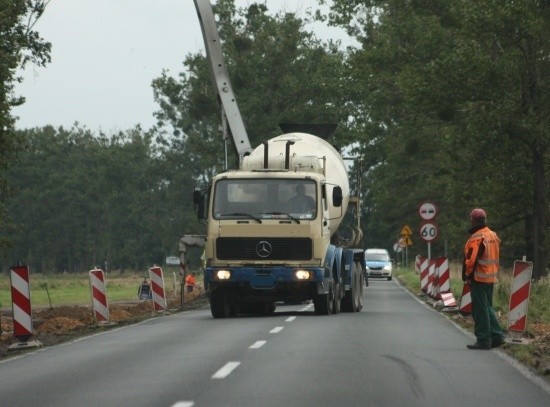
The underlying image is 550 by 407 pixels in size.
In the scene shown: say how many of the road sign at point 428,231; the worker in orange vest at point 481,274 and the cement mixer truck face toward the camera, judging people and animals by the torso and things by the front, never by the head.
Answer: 2

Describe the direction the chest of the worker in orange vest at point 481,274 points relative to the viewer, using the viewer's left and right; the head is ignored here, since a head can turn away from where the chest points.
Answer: facing away from the viewer and to the left of the viewer

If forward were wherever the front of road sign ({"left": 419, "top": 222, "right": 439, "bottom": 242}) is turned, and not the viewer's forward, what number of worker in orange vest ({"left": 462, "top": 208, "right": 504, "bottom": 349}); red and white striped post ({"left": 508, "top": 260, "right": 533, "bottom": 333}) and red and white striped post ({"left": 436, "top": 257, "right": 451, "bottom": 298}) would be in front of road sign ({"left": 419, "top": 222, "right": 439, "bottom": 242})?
3

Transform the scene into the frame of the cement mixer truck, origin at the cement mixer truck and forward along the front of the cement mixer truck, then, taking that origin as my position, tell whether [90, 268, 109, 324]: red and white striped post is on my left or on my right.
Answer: on my right

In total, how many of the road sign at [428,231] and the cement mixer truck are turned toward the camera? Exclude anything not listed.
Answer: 2

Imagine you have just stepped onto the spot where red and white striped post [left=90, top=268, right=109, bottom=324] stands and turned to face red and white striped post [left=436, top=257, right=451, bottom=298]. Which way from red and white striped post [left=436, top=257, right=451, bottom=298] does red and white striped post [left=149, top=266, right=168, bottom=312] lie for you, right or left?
left

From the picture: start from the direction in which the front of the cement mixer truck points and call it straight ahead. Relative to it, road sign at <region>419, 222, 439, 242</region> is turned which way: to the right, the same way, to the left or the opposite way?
the same way

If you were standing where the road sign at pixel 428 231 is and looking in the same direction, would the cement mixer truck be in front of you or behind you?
in front

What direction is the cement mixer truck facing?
toward the camera

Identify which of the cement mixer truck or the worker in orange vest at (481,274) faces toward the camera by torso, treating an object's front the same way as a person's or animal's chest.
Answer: the cement mixer truck

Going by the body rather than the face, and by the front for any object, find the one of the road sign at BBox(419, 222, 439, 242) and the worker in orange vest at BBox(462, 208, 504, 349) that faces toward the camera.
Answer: the road sign
